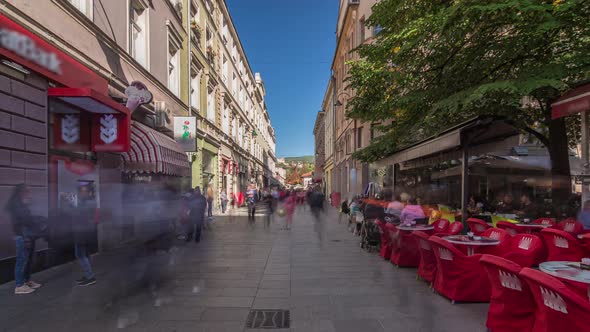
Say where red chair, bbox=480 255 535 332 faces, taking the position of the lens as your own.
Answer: facing away from the viewer and to the right of the viewer

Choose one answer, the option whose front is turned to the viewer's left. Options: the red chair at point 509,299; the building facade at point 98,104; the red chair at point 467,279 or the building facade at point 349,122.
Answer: the building facade at point 349,122

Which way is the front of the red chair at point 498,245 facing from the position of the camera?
facing to the left of the viewer

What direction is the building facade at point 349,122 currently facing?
to the viewer's left

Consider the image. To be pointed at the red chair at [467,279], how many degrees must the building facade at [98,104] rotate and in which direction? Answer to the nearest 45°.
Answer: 0° — it already faces it

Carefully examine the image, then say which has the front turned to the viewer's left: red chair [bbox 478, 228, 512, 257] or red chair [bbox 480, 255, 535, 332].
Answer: red chair [bbox 478, 228, 512, 257]

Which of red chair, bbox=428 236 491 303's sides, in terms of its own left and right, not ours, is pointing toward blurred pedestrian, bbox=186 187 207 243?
left

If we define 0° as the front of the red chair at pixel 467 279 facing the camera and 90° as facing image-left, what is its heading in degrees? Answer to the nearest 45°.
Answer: approximately 225°
